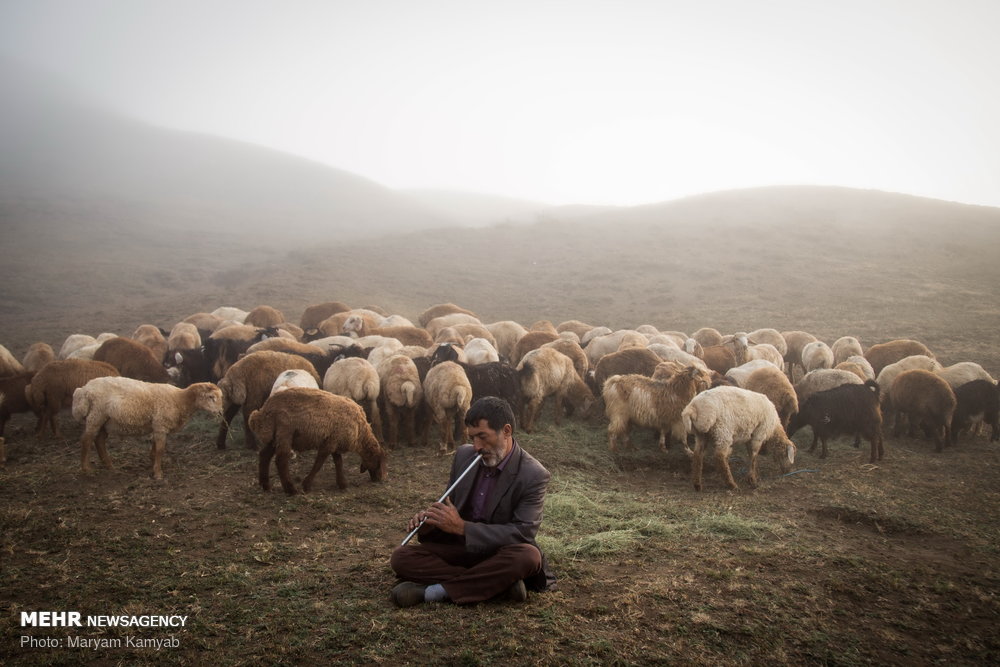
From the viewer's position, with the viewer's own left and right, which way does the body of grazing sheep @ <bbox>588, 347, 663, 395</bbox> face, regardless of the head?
facing to the left of the viewer

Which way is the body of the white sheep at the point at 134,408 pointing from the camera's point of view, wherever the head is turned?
to the viewer's right

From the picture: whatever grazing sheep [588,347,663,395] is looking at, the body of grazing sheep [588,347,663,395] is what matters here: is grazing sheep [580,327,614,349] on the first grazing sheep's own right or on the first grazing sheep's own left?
on the first grazing sheep's own right

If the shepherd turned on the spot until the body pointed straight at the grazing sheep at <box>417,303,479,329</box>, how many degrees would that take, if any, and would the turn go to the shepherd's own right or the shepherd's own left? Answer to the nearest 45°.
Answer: approximately 135° to the shepherd's own right

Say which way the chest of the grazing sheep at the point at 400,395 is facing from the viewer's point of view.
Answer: away from the camera

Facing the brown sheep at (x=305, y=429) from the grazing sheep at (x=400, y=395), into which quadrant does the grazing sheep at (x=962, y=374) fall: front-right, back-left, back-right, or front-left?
back-left
